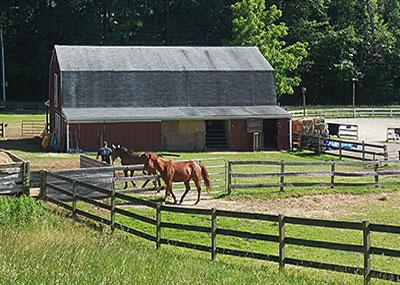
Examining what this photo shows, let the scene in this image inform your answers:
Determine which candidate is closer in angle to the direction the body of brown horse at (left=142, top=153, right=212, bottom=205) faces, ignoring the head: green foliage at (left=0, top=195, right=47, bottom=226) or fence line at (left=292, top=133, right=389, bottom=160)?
the green foliage

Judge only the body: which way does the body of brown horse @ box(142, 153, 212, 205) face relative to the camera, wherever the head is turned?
to the viewer's left

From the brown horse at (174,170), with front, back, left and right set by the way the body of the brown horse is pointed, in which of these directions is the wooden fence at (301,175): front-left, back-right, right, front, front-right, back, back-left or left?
back-right

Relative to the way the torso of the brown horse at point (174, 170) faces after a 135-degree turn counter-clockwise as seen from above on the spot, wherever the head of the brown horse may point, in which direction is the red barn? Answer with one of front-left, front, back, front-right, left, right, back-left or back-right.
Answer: back-left

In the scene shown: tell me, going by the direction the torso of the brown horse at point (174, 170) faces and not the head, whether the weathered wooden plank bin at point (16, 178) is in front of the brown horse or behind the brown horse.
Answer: in front

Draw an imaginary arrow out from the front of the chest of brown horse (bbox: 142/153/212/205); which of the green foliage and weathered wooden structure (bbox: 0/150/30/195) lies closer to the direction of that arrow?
the weathered wooden structure
